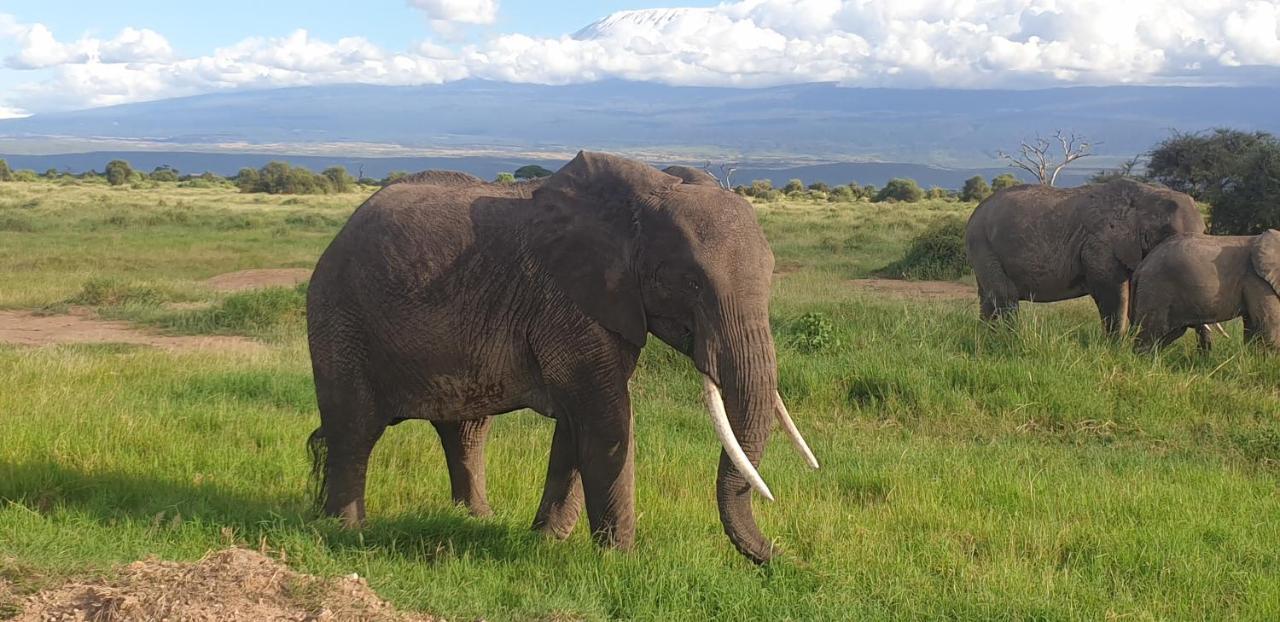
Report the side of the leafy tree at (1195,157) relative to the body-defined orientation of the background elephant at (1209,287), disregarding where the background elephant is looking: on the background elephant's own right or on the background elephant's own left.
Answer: on the background elephant's own left

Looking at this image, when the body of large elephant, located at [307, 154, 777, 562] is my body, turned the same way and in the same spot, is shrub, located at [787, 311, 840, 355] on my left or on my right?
on my left

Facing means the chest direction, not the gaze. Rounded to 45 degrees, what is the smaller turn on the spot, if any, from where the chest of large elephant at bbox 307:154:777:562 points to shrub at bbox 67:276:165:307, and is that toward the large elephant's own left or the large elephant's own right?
approximately 180°

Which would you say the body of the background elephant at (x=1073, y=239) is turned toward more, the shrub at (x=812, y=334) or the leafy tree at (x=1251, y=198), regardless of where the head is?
the leafy tree

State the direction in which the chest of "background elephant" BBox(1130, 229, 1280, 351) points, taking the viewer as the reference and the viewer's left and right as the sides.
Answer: facing to the right of the viewer

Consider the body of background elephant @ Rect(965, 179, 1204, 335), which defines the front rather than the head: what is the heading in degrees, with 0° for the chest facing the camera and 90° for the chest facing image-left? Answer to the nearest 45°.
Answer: approximately 270°
